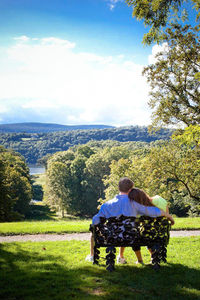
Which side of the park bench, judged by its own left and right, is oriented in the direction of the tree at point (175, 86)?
front

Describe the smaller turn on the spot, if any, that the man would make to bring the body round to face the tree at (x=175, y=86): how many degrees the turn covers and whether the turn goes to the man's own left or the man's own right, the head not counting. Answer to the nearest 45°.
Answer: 0° — they already face it

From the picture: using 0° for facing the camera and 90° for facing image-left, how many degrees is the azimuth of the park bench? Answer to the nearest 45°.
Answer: approximately 180°

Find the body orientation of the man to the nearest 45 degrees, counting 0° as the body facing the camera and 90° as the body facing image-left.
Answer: approximately 180°
